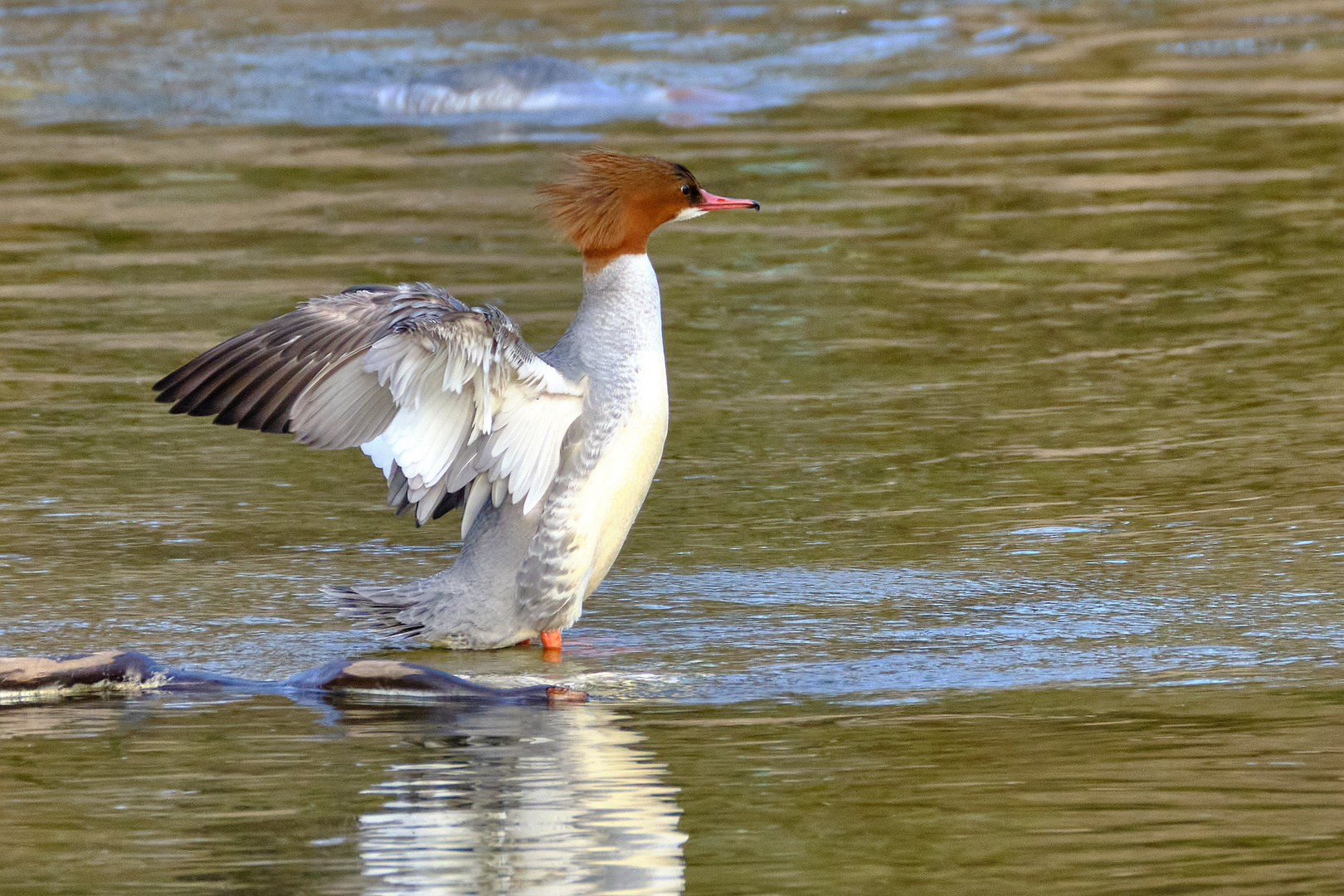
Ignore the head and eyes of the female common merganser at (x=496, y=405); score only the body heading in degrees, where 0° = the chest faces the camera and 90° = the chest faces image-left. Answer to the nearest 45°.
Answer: approximately 270°
